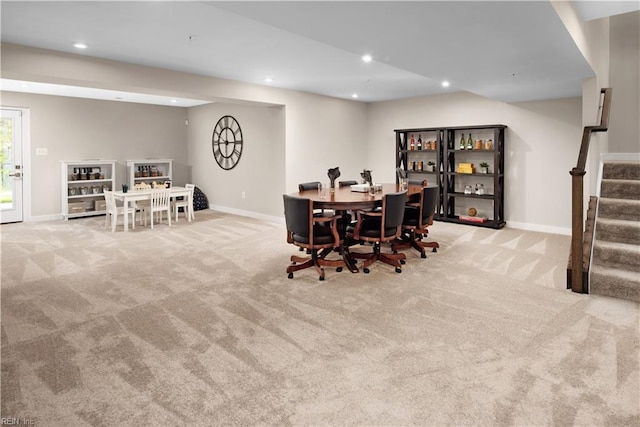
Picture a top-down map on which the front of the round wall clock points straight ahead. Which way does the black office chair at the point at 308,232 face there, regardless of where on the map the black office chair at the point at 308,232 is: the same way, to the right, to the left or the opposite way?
the opposite way

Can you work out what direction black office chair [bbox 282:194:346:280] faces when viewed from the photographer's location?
facing away from the viewer and to the right of the viewer

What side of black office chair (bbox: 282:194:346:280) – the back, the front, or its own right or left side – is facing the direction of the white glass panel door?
left

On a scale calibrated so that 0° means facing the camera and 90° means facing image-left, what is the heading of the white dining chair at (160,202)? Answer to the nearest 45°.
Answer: approximately 135°

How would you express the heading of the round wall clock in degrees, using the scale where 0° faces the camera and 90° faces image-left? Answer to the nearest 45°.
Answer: approximately 45°

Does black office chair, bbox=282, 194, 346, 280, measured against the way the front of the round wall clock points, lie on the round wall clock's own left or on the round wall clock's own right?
on the round wall clock's own left

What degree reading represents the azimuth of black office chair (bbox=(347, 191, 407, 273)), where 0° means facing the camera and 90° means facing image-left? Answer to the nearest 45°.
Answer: approximately 135°

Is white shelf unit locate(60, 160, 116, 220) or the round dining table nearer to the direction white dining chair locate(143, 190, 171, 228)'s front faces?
the white shelf unit
